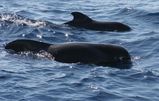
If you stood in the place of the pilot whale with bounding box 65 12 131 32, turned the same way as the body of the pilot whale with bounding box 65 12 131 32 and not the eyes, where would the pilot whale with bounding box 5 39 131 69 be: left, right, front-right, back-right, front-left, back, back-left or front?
right
